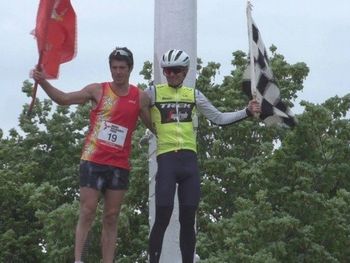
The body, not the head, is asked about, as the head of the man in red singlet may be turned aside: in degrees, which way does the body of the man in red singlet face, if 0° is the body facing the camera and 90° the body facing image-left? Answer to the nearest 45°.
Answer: approximately 0°

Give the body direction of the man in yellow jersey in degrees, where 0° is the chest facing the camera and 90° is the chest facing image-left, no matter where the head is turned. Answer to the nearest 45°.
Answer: approximately 0°
